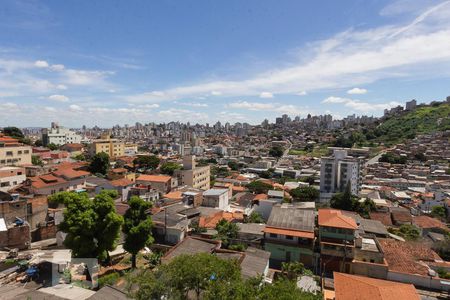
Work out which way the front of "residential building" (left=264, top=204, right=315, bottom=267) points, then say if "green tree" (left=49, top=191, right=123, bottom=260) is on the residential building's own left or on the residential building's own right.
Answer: on the residential building's own right

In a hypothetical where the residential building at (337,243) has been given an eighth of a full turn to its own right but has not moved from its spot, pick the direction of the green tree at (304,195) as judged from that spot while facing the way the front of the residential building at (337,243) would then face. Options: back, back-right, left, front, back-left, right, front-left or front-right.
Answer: back-right

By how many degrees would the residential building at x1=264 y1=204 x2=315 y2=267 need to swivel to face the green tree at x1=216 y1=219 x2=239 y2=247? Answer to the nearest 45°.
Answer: approximately 90° to its right

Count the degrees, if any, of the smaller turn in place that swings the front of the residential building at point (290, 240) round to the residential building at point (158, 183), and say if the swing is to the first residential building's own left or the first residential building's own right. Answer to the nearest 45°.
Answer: approximately 135° to the first residential building's own right

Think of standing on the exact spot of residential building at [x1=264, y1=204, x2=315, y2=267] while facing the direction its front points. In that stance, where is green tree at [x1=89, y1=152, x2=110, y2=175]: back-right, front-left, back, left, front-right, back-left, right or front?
back-right

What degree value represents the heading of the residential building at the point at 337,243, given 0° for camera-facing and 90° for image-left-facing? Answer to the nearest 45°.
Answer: approximately 0°

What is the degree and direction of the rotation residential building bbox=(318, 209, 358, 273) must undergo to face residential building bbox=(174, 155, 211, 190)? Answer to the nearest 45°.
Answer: approximately 135° to its right

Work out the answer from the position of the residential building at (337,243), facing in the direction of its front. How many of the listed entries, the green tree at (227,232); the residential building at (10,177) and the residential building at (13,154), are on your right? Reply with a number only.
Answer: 3

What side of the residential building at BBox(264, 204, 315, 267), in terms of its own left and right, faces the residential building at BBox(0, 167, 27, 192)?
right

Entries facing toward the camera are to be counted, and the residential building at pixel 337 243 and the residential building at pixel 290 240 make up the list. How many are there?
2

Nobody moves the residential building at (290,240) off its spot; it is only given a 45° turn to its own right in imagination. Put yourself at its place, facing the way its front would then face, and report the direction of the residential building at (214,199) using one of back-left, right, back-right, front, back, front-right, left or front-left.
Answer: right

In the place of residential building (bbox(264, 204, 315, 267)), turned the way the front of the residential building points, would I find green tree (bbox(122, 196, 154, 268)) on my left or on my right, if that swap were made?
on my right

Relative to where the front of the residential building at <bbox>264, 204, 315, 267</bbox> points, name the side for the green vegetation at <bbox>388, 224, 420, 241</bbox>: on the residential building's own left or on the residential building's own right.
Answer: on the residential building's own left

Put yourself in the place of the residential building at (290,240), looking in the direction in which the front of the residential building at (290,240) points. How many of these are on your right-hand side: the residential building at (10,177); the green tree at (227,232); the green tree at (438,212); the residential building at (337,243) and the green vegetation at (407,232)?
2
